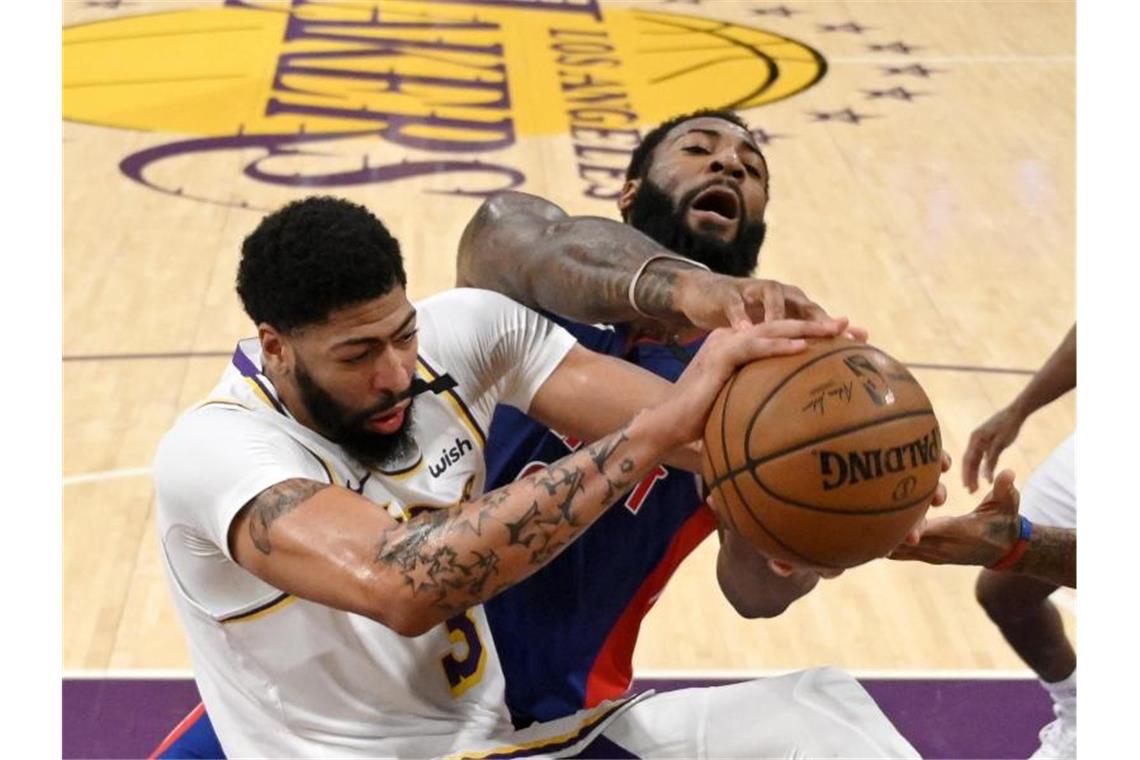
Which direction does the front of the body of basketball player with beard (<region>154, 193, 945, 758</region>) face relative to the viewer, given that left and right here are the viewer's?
facing the viewer and to the right of the viewer

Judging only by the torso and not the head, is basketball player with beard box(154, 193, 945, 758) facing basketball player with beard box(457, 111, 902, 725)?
no

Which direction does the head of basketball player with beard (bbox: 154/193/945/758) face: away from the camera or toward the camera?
toward the camera
